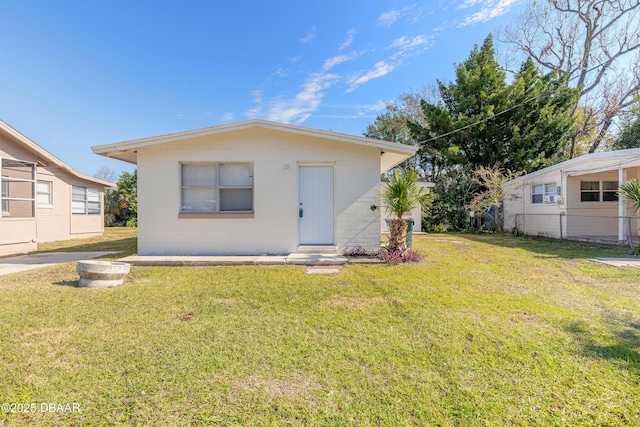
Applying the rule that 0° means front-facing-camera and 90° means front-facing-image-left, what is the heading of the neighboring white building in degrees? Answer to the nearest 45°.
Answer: approximately 45°

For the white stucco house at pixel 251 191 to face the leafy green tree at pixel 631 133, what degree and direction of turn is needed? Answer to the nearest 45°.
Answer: approximately 90° to its left

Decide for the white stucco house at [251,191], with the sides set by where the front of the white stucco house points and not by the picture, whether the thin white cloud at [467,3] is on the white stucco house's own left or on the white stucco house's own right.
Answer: on the white stucco house's own left

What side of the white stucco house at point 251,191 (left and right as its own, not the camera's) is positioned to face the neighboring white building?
left

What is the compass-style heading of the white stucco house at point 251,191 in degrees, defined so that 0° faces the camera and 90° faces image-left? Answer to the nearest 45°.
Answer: approximately 0°

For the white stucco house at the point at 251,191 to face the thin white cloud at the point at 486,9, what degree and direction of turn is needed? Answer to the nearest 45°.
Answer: approximately 135° to its left
